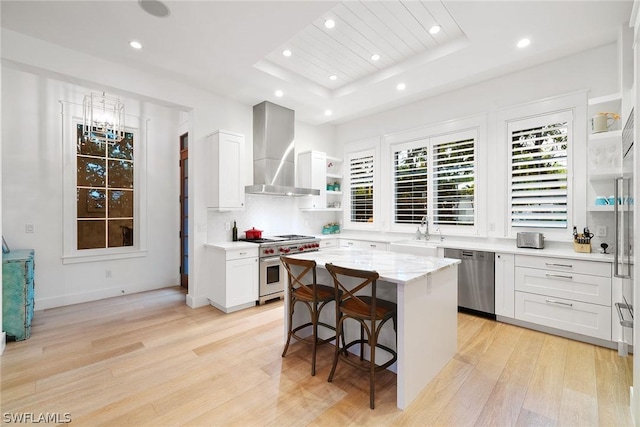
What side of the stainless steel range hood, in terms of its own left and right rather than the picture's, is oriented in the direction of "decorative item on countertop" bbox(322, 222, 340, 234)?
left

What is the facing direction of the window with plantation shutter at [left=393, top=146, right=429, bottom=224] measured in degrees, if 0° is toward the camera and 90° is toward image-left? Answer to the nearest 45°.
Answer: approximately 45°

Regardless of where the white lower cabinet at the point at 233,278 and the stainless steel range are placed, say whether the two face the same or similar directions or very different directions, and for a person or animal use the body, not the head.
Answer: same or similar directions

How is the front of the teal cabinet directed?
to the viewer's right

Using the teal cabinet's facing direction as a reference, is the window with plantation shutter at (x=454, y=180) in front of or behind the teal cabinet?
in front

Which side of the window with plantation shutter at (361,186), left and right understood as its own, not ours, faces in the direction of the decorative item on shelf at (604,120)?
left

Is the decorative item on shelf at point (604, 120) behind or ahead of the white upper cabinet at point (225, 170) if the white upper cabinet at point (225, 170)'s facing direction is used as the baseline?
ahead

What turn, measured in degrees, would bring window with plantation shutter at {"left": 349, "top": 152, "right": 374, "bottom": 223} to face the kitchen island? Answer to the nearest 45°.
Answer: approximately 45° to its left

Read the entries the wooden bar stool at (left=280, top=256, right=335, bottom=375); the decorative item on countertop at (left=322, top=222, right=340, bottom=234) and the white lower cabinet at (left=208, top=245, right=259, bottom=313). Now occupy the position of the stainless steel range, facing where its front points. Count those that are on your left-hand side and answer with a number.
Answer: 1

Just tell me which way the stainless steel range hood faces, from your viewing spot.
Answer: facing the viewer and to the right of the viewer

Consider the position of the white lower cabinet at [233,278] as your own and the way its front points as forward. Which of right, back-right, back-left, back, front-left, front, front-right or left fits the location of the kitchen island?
front

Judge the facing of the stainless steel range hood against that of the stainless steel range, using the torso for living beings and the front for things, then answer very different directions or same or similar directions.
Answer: same or similar directions

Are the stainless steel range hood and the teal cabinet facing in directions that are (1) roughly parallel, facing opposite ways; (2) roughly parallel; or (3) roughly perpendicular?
roughly perpendicular

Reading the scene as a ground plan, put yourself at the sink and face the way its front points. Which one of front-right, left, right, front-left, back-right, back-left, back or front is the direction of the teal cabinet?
front

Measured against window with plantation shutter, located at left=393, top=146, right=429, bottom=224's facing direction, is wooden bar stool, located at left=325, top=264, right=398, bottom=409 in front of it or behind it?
in front

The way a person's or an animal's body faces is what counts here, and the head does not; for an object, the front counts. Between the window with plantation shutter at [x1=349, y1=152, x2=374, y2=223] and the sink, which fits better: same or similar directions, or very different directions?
same or similar directions
